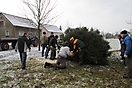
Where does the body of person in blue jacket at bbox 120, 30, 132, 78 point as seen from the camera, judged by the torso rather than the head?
to the viewer's left

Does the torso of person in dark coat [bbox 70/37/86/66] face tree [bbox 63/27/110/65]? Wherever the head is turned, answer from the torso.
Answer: no

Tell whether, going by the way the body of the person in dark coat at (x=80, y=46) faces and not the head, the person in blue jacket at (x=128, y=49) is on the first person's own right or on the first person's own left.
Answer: on the first person's own left

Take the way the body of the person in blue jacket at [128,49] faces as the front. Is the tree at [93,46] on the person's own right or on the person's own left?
on the person's own right

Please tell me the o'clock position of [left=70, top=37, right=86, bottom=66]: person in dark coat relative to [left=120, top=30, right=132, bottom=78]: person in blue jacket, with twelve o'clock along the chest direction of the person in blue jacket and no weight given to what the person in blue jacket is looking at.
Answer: The person in dark coat is roughly at 1 o'clock from the person in blue jacket.
